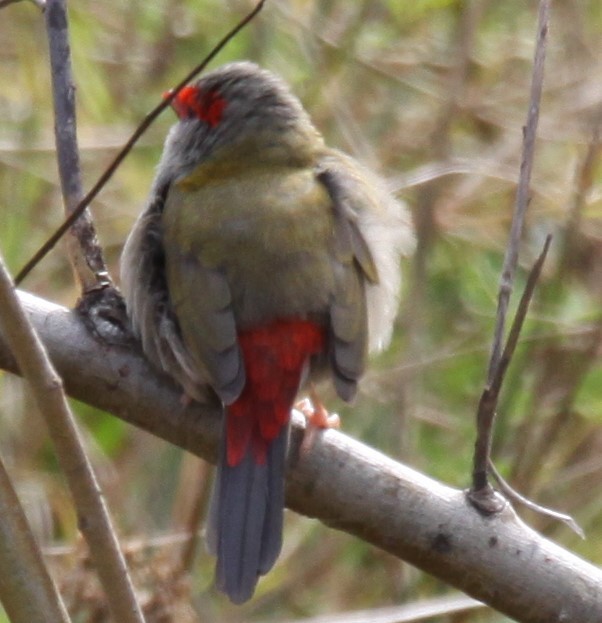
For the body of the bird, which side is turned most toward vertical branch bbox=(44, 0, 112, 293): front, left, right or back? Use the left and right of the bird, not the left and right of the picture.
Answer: left

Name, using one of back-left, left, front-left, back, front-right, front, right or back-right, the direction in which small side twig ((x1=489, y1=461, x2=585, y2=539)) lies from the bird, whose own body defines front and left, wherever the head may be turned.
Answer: back-right

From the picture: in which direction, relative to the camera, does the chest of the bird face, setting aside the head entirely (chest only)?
away from the camera

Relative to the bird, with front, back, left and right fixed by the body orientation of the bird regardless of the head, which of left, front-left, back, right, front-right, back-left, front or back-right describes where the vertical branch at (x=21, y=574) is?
back

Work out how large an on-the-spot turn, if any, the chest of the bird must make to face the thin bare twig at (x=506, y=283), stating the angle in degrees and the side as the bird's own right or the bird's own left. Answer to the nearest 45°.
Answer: approximately 135° to the bird's own right

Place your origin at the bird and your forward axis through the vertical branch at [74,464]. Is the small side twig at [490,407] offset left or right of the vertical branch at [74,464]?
left

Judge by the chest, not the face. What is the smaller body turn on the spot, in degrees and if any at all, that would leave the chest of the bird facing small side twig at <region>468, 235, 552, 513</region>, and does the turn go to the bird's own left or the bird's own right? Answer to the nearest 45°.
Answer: approximately 135° to the bird's own right
